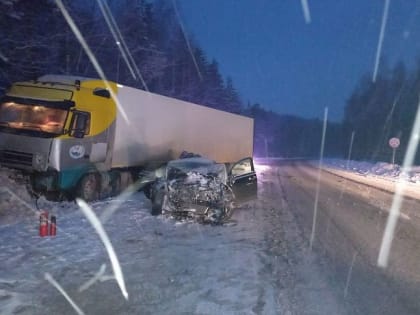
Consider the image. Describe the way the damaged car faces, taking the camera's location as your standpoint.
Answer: facing the viewer

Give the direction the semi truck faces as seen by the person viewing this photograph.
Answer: facing the viewer and to the left of the viewer

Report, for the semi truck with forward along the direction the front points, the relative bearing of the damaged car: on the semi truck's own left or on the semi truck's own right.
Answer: on the semi truck's own left

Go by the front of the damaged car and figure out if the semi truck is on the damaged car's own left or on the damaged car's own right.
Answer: on the damaged car's own right

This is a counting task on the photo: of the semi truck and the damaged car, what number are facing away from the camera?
0

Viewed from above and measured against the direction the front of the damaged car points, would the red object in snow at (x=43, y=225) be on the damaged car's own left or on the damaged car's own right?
on the damaged car's own right
